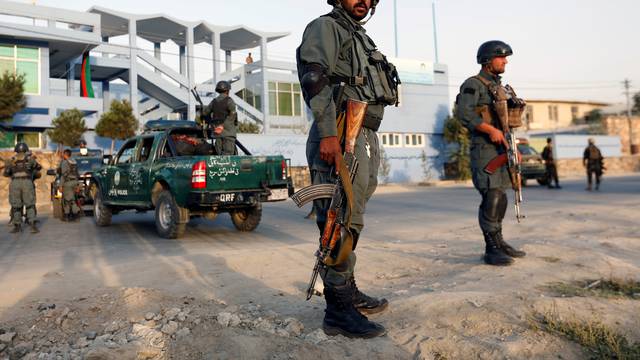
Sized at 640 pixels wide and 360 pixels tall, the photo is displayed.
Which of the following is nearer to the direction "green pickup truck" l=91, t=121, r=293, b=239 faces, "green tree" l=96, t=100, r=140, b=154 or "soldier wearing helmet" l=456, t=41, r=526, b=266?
the green tree

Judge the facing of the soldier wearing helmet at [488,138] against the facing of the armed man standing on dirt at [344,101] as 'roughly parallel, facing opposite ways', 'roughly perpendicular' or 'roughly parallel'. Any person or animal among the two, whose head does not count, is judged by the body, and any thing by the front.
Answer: roughly parallel

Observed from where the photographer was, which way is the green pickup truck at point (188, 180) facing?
facing away from the viewer and to the left of the viewer
